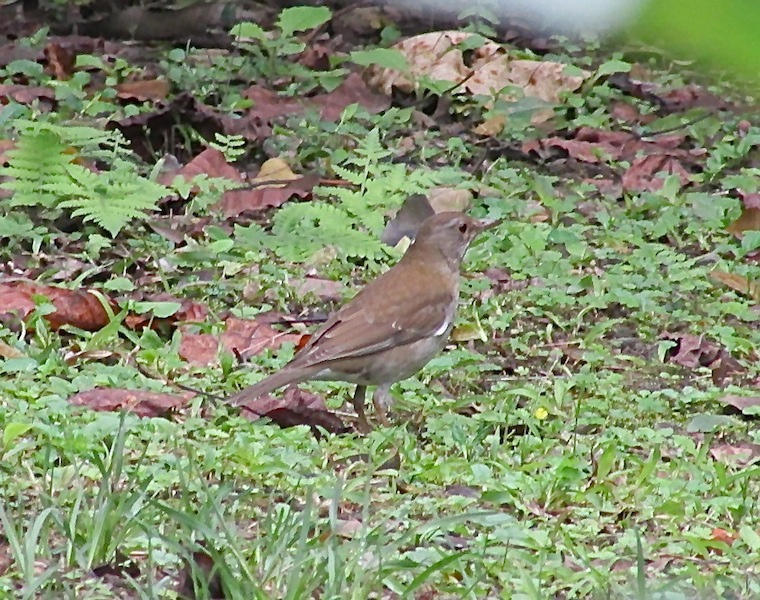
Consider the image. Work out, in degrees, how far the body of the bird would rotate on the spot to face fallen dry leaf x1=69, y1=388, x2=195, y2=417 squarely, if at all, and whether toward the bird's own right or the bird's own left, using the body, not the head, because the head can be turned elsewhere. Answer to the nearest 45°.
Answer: approximately 135° to the bird's own right

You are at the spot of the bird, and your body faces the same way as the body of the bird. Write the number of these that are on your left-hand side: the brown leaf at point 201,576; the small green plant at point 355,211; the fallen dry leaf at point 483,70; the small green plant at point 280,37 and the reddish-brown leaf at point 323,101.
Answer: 4

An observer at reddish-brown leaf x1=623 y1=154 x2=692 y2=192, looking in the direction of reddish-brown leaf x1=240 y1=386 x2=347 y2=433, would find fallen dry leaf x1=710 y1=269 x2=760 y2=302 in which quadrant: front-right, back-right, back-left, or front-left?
front-left

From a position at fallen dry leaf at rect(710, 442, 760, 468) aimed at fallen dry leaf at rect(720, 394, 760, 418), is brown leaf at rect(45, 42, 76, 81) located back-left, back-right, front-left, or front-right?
front-left

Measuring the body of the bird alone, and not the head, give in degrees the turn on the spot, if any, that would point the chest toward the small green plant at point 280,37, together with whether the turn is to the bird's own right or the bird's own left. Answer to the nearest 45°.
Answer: approximately 90° to the bird's own left

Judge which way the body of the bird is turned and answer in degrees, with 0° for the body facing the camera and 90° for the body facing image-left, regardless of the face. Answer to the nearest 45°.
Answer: approximately 270°

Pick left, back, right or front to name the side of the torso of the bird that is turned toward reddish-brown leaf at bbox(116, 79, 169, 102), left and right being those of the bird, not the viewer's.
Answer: left

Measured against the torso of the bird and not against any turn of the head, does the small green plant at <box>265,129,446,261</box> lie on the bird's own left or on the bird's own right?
on the bird's own left

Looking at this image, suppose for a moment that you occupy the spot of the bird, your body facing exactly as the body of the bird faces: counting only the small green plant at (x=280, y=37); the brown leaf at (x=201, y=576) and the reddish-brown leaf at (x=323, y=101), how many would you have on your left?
2

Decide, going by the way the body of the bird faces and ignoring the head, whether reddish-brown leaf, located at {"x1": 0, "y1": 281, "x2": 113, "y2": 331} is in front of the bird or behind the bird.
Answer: behind

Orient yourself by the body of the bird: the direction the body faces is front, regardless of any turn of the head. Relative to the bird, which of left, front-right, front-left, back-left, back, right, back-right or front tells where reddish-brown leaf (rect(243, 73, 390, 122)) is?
left

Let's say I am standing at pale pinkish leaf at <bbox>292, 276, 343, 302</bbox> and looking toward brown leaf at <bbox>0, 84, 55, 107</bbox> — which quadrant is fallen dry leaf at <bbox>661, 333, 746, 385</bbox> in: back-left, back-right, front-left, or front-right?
back-right

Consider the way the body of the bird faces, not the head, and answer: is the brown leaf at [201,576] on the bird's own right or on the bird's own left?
on the bird's own right
